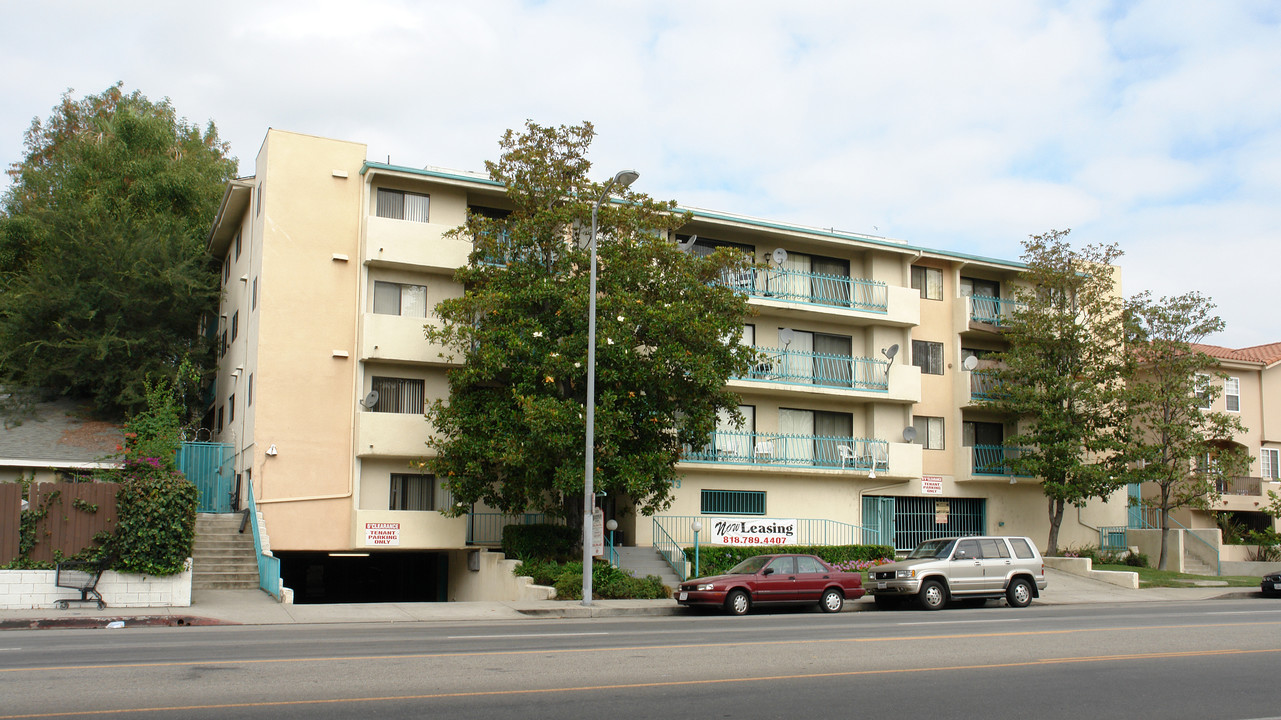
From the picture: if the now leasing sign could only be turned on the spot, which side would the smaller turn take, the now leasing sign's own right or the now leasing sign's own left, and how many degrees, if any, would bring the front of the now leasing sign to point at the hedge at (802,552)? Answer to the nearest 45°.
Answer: approximately 45° to the now leasing sign's own left

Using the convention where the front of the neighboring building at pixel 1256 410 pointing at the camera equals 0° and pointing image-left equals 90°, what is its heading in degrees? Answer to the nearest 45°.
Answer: approximately 0°

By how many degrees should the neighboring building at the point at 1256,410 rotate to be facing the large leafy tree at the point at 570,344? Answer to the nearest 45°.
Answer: approximately 45° to its right

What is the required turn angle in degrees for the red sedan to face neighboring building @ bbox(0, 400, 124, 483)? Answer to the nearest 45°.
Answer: approximately 45° to its right

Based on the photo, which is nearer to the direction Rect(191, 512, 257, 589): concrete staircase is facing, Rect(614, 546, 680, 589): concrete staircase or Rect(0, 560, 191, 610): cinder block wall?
the cinder block wall

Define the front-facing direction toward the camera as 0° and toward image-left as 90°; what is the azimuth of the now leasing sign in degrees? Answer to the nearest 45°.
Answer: approximately 0°

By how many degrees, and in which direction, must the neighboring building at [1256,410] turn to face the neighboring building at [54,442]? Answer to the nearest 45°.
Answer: approximately 45° to its right

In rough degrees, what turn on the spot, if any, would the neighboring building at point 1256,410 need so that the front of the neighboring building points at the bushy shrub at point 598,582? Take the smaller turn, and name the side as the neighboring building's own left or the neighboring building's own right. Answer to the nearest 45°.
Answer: approximately 45° to the neighboring building's own right

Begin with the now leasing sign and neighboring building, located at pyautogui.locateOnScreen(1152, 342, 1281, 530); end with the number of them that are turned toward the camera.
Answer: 2
